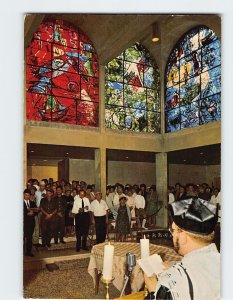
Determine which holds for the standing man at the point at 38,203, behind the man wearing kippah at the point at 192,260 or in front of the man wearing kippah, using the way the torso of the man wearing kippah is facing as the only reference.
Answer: in front

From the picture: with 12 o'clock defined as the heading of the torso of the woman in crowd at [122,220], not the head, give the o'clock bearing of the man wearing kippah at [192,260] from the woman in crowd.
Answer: The man wearing kippah is roughly at 12 o'clock from the woman in crowd.

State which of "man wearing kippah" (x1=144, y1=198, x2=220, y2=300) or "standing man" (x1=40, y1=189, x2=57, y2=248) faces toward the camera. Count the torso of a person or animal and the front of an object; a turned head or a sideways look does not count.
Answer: the standing man

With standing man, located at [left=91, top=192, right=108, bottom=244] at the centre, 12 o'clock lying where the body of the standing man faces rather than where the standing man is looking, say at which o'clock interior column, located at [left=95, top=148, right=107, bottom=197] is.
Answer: The interior column is roughly at 6 o'clock from the standing man.

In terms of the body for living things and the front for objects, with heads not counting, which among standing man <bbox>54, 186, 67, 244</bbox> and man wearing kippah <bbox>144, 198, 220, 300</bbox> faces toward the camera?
the standing man

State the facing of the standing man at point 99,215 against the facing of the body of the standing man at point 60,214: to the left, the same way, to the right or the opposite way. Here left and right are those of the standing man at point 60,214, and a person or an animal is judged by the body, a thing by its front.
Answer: the same way

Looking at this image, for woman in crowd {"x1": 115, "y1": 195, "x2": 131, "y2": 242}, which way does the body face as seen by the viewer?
toward the camera

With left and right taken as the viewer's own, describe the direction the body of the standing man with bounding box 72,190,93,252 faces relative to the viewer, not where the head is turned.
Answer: facing the viewer

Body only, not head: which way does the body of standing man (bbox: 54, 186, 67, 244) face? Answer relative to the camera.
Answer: toward the camera

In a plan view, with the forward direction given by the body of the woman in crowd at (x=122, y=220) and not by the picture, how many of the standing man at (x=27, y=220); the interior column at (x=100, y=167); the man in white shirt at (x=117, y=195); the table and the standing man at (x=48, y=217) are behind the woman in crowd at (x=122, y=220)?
2

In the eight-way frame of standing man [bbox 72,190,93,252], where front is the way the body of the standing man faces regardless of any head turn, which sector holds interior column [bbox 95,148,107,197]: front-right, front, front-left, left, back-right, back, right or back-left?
back

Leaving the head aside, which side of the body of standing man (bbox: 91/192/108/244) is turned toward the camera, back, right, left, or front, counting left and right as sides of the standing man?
front

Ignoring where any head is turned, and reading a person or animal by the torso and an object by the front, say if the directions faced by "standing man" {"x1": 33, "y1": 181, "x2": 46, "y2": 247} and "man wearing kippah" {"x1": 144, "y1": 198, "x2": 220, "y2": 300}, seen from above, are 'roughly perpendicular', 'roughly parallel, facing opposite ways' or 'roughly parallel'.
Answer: roughly parallel, facing opposite ways

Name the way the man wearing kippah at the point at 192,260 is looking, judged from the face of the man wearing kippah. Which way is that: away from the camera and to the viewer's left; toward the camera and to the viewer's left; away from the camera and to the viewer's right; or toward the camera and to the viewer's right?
away from the camera and to the viewer's left
